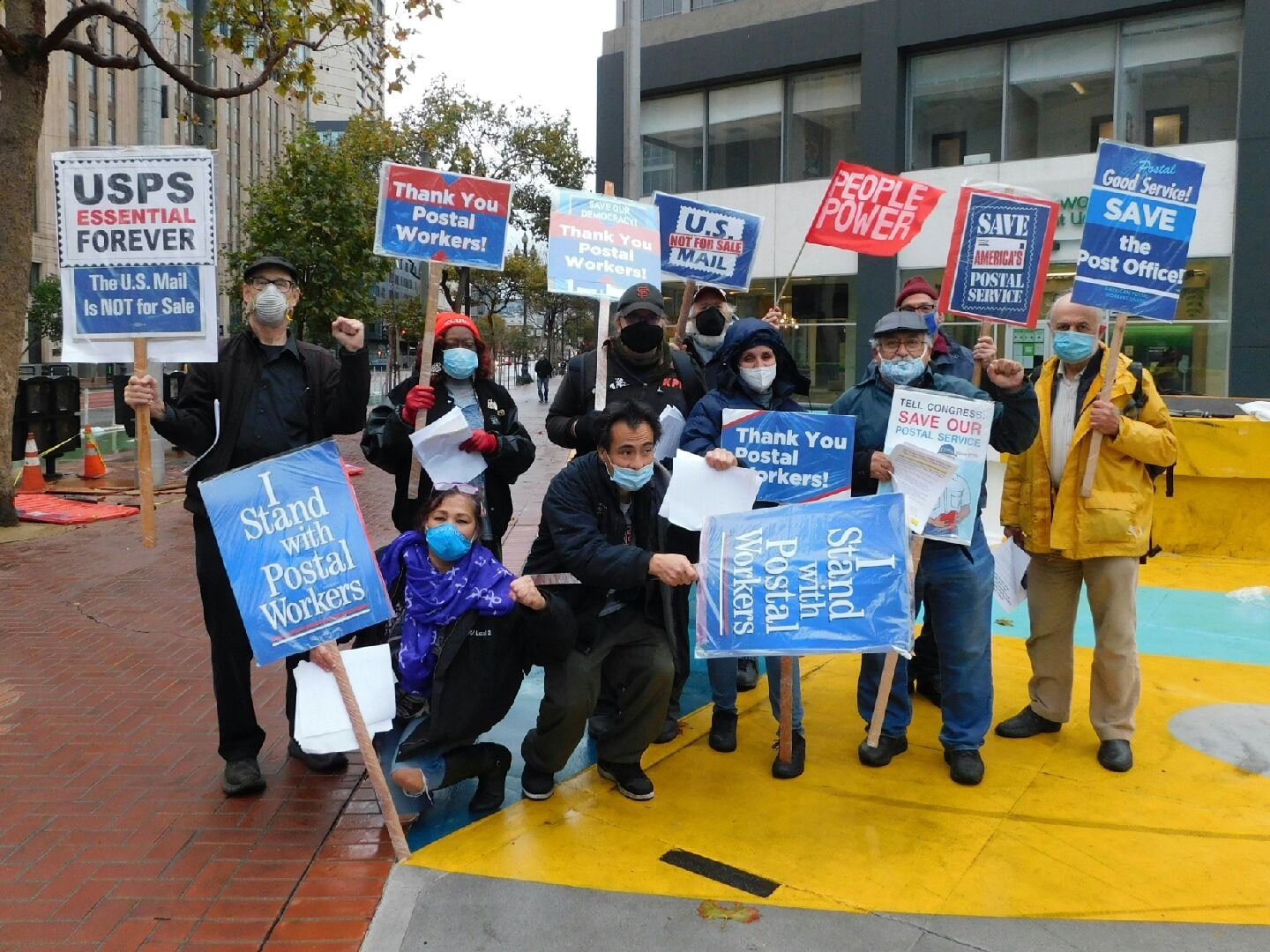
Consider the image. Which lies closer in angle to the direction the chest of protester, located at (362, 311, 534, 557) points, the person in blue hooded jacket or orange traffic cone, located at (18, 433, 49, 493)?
the person in blue hooded jacket

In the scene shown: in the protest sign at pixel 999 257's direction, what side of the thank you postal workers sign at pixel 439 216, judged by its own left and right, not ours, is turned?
left

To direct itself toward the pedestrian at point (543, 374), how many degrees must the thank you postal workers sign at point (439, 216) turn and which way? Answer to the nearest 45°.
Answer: approximately 180°

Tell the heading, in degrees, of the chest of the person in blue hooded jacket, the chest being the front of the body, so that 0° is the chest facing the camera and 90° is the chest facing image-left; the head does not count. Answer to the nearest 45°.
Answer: approximately 0°

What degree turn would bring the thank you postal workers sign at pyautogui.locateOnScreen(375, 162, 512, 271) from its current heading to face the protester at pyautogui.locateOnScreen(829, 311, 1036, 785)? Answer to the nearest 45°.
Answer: approximately 45° to its left

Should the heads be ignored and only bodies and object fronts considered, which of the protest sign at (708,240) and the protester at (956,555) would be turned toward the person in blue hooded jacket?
the protest sign
